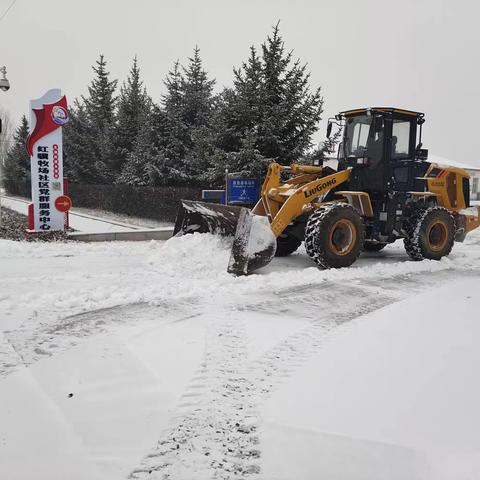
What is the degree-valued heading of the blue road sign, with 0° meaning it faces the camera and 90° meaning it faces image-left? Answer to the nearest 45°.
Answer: approximately 0°

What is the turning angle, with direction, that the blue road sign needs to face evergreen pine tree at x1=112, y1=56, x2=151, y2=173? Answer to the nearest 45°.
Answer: approximately 135° to its right

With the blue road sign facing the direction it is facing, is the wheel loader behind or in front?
in front

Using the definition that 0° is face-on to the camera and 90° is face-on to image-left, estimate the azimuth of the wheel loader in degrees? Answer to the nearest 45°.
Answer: approximately 45°

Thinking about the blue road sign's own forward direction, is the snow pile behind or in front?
in front

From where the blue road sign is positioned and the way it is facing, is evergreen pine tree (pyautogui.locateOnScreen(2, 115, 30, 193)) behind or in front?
behind

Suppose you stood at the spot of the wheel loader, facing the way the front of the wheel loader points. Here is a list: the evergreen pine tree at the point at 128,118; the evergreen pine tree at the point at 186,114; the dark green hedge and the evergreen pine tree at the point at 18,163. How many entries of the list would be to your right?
4

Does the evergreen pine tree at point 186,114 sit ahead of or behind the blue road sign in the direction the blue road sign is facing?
behind

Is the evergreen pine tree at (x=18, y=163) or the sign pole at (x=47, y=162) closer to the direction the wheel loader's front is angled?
the sign pole

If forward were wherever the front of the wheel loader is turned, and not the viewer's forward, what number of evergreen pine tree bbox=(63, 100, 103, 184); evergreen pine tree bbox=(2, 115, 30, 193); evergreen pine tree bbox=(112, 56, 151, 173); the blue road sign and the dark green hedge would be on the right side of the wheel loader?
5

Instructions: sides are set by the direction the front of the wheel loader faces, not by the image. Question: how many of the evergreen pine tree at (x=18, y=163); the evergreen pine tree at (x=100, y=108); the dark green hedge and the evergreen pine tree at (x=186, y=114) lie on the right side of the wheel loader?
4

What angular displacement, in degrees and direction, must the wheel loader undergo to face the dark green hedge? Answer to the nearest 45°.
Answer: approximately 90° to its right

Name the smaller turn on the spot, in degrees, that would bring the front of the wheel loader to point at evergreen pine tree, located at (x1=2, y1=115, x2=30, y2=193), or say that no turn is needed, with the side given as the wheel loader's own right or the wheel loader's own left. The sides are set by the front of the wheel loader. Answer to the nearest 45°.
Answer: approximately 90° to the wheel loader's own right

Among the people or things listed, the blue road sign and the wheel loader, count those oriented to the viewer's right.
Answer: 0

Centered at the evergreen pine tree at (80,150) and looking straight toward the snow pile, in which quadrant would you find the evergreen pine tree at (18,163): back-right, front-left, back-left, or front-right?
back-right

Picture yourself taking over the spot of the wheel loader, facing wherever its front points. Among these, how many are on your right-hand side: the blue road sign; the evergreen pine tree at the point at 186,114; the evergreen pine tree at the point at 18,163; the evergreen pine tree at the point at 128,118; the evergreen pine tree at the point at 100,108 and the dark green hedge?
6
